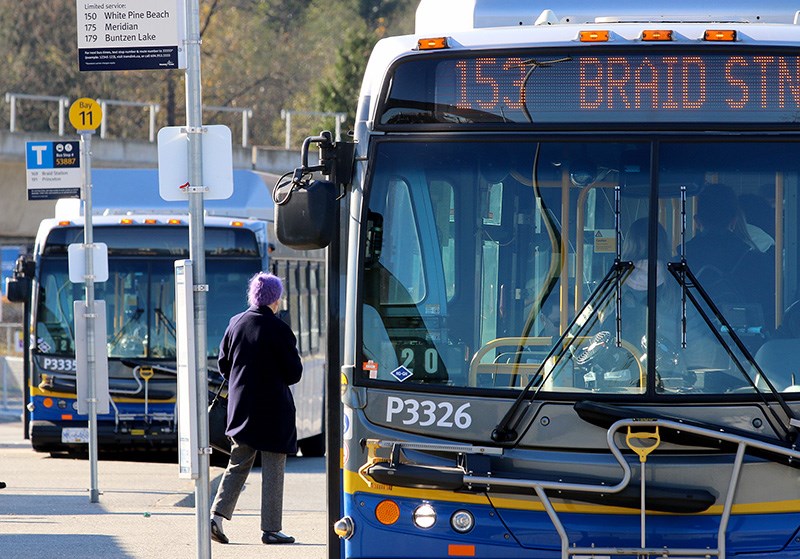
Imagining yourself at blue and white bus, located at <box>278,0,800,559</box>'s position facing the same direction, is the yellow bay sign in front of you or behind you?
behind

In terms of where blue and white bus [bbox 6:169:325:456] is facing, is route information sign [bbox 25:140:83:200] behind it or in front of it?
in front

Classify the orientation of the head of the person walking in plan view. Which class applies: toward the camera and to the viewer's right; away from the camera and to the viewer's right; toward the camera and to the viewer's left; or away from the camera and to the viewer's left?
away from the camera and to the viewer's right

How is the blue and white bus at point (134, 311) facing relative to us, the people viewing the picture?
facing the viewer

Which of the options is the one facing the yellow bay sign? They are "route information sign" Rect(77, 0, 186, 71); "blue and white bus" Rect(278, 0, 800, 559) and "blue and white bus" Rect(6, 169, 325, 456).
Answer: "blue and white bus" Rect(6, 169, 325, 456)

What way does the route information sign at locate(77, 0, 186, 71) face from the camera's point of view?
toward the camera

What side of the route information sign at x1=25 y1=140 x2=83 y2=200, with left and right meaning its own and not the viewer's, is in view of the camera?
front

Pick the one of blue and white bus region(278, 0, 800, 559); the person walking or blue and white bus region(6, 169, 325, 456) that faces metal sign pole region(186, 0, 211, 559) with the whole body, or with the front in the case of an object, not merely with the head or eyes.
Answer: blue and white bus region(6, 169, 325, 456)

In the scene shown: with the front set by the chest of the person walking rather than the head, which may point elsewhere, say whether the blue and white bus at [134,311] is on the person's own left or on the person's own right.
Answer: on the person's own left

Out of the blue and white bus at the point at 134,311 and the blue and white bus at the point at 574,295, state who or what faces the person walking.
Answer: the blue and white bus at the point at 134,311

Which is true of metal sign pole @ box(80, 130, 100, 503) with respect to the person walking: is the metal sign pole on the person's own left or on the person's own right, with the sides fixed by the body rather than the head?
on the person's own left

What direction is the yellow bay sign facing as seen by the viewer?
toward the camera
